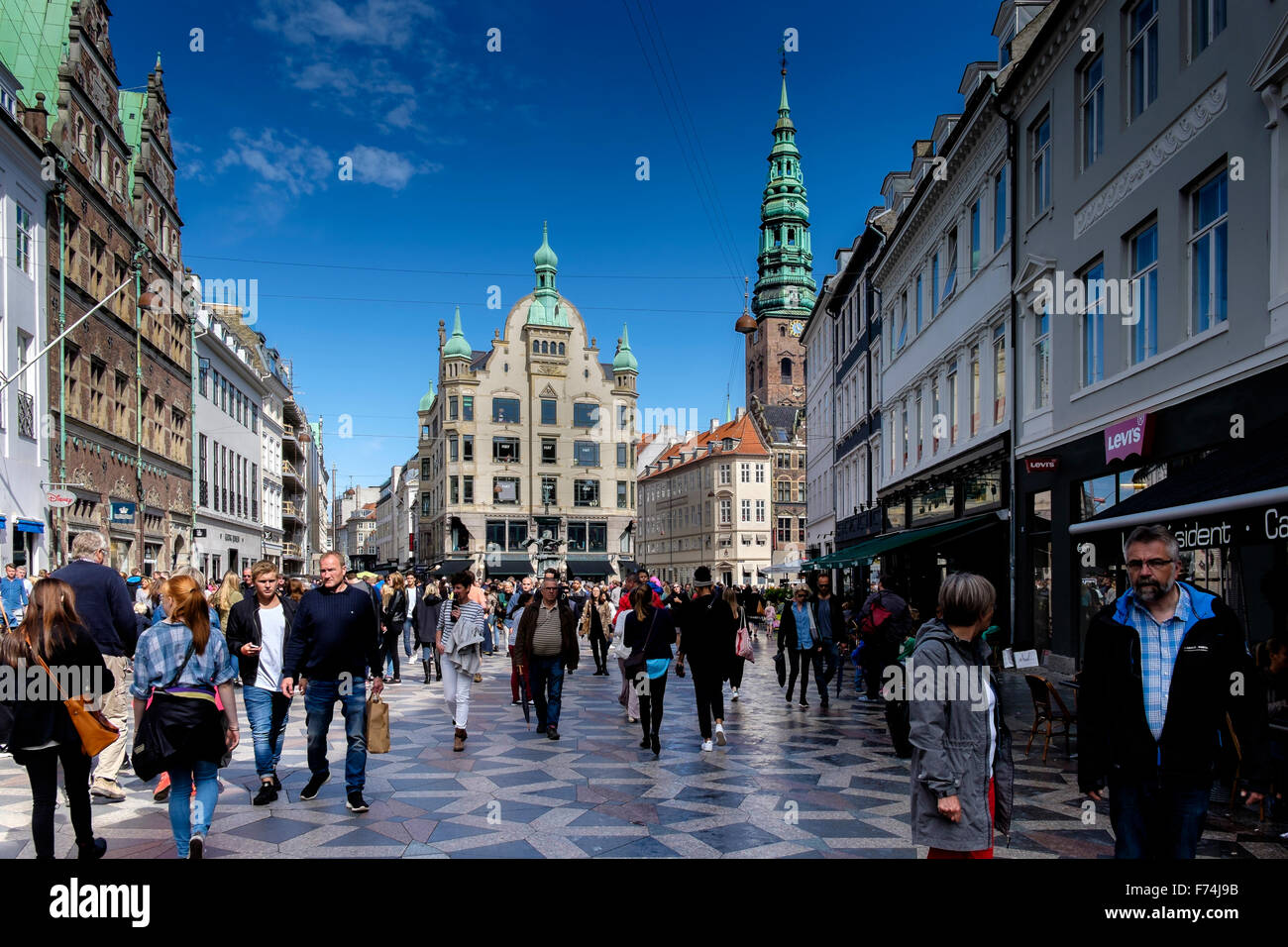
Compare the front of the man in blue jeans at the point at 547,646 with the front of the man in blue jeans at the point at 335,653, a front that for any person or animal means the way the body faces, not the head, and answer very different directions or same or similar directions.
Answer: same or similar directions

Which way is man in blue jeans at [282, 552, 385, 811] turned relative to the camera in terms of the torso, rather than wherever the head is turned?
toward the camera

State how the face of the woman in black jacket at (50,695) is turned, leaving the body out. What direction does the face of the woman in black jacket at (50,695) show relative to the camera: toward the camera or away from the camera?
away from the camera

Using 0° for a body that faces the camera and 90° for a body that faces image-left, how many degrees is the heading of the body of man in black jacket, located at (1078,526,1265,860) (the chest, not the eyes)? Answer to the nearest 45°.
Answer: approximately 0°

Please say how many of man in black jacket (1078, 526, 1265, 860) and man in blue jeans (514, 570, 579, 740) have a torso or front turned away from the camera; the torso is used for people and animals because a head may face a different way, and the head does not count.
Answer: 0

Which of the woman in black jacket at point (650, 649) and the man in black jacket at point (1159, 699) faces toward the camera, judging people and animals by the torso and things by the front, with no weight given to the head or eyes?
the man in black jacket

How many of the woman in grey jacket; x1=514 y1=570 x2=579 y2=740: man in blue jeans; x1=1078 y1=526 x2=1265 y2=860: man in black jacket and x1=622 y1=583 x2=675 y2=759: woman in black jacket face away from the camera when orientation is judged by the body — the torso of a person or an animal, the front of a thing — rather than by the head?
1

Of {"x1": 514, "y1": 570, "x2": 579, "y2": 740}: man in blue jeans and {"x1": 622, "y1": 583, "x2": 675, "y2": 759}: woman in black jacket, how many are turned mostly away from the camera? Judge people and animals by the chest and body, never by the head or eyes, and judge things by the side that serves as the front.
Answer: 1

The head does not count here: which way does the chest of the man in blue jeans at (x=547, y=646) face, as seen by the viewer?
toward the camera

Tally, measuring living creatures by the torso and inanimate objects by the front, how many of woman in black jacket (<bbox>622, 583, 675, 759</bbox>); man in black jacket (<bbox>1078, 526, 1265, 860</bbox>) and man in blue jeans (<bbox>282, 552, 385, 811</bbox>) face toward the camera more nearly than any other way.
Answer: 2

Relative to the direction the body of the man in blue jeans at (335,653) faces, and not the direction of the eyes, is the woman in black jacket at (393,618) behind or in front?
behind

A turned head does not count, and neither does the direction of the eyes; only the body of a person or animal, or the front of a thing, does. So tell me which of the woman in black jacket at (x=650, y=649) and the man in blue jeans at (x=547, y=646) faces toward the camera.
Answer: the man in blue jeans

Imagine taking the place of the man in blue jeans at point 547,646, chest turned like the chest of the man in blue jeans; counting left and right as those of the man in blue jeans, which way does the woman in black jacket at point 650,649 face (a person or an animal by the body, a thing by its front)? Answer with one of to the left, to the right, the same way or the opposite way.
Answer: the opposite way
